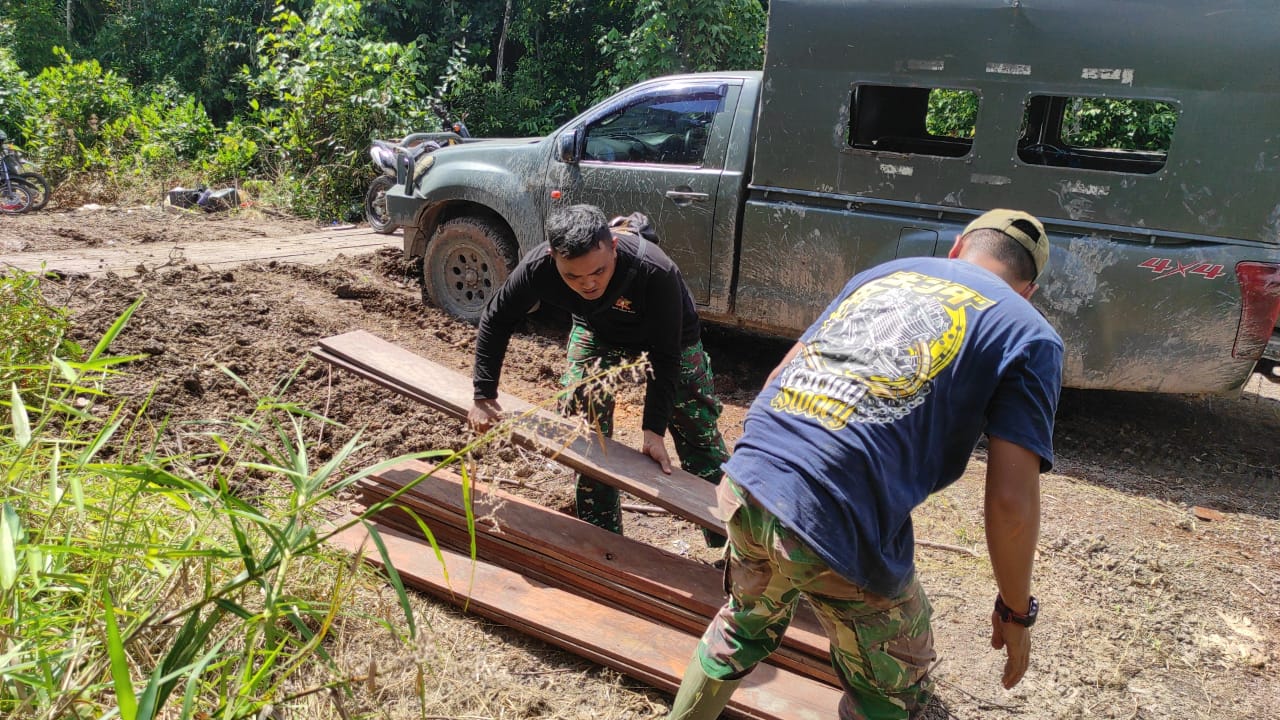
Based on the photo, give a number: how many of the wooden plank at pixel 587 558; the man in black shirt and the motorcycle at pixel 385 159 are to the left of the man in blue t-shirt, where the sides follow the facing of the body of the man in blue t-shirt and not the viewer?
3

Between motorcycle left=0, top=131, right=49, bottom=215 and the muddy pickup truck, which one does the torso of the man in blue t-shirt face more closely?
the muddy pickup truck

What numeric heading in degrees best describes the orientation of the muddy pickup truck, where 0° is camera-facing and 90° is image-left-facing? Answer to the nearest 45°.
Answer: approximately 90°

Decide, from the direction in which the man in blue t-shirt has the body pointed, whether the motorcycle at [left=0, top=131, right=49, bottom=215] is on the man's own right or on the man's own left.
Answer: on the man's own left

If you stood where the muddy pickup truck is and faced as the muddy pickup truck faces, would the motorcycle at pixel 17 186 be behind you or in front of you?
in front

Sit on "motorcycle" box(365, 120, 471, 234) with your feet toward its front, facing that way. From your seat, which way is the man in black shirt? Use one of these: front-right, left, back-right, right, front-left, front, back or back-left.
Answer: front-left

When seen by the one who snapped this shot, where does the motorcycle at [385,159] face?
facing the viewer and to the left of the viewer

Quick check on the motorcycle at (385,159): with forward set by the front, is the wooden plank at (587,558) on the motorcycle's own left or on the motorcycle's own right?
on the motorcycle's own left

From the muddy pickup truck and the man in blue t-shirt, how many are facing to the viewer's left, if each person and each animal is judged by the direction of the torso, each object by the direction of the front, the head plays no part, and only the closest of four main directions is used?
1
